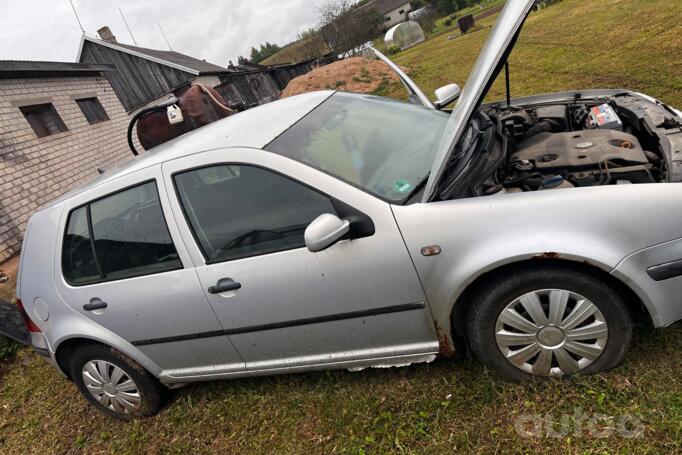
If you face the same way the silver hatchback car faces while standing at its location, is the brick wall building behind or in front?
behind

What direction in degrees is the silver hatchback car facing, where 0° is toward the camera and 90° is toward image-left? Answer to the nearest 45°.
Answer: approximately 315°

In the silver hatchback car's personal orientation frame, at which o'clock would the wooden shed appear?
The wooden shed is roughly at 7 o'clock from the silver hatchback car.
